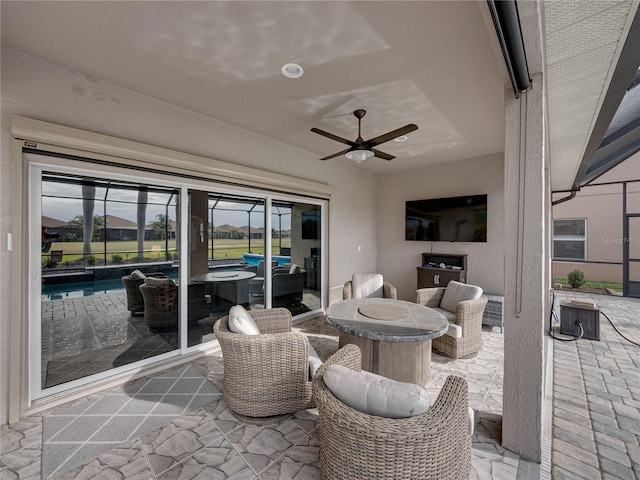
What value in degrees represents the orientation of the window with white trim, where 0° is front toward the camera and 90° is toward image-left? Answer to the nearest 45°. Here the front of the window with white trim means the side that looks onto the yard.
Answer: approximately 0°

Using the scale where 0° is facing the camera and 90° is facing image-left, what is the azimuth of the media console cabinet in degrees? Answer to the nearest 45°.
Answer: approximately 0°

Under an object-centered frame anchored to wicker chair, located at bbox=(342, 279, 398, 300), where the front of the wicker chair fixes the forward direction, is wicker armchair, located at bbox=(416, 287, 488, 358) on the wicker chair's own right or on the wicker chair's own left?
on the wicker chair's own left

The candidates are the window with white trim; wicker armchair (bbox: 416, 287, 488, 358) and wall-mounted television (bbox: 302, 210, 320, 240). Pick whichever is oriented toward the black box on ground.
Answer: the window with white trim

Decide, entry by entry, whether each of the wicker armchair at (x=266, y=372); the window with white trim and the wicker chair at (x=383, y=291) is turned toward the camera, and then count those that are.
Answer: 2

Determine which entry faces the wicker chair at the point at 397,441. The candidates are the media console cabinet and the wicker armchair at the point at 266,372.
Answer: the media console cabinet

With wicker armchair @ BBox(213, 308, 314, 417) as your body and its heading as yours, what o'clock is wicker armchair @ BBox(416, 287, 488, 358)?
wicker armchair @ BBox(416, 287, 488, 358) is roughly at 1 o'clock from wicker armchair @ BBox(213, 308, 314, 417).

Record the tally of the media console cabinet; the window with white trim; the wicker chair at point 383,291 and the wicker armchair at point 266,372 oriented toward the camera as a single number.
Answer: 3

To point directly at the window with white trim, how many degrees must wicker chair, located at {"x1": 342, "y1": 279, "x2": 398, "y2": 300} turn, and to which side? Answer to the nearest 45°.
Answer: approximately 135° to its left

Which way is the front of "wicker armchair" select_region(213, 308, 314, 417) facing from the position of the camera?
facing away from the viewer and to the right of the viewer

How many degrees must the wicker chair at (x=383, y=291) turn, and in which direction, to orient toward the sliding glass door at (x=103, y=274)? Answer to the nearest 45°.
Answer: approximately 45° to its right
